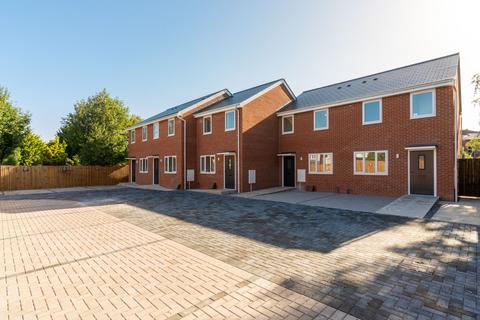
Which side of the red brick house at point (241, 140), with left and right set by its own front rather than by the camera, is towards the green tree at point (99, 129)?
right

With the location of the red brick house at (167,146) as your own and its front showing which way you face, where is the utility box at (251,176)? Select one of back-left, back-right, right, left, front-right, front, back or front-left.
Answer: left

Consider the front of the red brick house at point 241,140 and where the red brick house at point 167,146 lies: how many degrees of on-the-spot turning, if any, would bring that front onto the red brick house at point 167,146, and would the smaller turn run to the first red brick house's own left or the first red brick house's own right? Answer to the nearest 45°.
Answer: approximately 90° to the first red brick house's own right

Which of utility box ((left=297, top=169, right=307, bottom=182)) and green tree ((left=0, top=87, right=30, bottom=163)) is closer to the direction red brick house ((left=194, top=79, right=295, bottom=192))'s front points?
the green tree

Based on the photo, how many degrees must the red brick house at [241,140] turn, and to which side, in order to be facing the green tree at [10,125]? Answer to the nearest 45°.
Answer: approximately 45° to its right

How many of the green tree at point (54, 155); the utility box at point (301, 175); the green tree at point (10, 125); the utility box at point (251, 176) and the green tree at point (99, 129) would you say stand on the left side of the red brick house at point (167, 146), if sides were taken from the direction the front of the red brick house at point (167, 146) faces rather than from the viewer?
2

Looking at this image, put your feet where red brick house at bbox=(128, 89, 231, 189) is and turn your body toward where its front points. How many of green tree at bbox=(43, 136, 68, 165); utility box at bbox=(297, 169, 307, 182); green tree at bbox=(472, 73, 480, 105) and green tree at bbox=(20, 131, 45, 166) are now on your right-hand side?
2

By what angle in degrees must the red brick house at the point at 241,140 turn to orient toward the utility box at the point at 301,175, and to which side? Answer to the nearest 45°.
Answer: approximately 135° to its left

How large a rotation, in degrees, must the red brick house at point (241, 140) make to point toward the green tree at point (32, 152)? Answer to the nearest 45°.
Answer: approximately 90° to its right

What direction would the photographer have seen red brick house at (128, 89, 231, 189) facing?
facing the viewer and to the left of the viewer

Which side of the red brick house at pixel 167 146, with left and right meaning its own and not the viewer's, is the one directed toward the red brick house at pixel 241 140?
left

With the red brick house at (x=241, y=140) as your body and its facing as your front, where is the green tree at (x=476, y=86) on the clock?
The green tree is roughly at 8 o'clock from the red brick house.

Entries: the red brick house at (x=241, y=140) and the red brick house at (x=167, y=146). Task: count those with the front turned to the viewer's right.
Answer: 0
